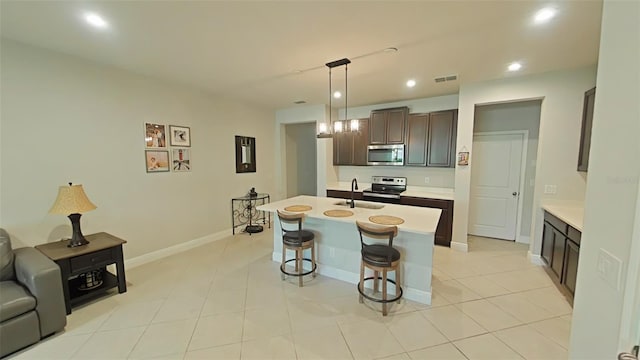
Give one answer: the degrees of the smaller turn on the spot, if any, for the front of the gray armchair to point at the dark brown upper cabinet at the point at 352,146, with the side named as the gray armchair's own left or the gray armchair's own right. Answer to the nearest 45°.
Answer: approximately 45° to the gray armchair's own left

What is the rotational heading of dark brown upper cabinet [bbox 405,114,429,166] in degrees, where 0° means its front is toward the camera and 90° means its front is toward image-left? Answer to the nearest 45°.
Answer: approximately 0°

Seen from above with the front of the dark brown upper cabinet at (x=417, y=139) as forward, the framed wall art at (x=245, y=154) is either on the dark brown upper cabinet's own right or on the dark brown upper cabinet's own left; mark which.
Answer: on the dark brown upper cabinet's own right

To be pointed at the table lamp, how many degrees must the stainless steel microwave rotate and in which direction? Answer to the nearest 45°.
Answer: approximately 45° to its right

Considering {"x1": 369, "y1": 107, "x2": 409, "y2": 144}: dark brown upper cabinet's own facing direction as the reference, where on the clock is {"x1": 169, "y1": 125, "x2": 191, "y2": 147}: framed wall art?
The framed wall art is roughly at 2 o'clock from the dark brown upper cabinet.
